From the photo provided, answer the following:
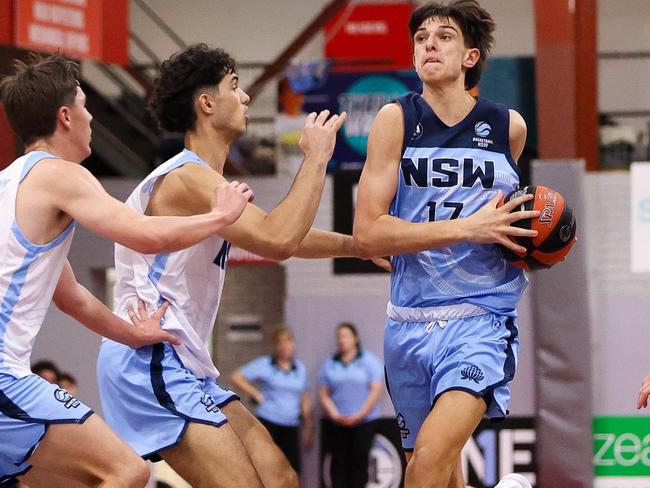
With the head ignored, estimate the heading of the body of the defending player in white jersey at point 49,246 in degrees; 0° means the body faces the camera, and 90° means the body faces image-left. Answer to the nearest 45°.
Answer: approximately 270°

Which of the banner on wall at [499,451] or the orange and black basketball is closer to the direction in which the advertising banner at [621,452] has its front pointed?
the orange and black basketball

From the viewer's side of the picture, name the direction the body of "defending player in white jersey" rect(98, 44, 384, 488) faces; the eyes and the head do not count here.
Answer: to the viewer's right

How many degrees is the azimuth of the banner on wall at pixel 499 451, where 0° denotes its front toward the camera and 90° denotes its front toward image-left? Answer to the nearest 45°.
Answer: approximately 0°

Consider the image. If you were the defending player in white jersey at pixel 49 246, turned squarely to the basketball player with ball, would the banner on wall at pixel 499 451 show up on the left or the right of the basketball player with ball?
left

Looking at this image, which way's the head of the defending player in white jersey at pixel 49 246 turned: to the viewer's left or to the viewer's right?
to the viewer's right

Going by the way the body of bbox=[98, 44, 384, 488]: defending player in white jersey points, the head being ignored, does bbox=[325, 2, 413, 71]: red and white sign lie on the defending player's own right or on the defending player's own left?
on the defending player's own left

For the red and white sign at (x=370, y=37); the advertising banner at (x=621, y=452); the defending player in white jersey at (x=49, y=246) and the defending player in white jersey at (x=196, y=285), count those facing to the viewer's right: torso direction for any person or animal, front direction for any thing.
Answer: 2

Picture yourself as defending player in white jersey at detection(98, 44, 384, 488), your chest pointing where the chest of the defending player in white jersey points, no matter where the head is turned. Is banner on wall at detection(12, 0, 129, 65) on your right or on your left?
on your left

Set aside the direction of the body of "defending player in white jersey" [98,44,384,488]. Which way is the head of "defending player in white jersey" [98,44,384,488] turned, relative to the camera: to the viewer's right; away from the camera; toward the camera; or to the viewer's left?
to the viewer's right

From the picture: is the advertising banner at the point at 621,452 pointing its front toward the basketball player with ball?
yes

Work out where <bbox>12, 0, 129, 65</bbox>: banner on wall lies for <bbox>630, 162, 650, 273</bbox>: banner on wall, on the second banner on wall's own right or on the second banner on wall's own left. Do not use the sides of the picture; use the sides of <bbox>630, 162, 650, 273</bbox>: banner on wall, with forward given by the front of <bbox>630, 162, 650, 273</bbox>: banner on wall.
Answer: on the second banner on wall's own right
